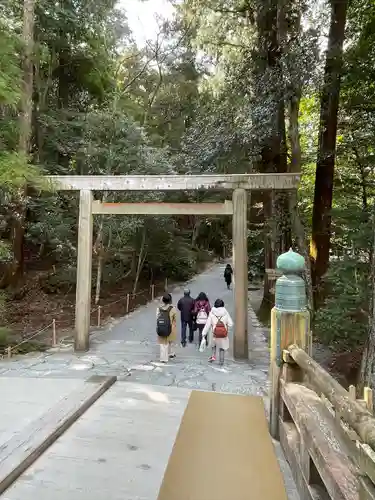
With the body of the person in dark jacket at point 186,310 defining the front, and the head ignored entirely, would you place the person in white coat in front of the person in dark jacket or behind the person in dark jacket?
behind

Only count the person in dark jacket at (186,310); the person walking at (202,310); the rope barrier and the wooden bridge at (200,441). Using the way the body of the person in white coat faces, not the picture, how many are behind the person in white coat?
1

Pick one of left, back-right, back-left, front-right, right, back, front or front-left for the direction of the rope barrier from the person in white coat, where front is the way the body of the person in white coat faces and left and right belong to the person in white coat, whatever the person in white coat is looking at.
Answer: front-left

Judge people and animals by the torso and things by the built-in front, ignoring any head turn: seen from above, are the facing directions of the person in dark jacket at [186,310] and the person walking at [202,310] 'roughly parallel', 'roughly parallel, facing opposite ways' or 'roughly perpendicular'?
roughly parallel

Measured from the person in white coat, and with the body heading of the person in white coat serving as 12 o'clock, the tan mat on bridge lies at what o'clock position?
The tan mat on bridge is roughly at 6 o'clock from the person in white coat.

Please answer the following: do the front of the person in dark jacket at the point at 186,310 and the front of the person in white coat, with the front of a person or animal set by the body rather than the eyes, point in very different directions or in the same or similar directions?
same or similar directions

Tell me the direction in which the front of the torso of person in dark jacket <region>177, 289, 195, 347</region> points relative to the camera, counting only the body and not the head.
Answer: away from the camera

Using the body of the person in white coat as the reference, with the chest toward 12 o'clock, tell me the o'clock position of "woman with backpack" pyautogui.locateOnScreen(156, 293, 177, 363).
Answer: The woman with backpack is roughly at 9 o'clock from the person in white coat.

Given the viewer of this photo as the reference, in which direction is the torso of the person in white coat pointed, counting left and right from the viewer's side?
facing away from the viewer

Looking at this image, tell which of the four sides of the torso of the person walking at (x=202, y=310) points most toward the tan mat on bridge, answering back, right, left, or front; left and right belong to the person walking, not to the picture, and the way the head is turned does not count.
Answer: back

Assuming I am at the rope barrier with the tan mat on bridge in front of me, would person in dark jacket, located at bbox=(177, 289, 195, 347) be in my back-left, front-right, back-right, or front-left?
front-left

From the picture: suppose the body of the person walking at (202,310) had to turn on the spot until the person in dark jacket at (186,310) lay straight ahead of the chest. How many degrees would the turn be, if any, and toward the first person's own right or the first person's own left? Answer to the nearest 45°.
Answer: approximately 45° to the first person's own left

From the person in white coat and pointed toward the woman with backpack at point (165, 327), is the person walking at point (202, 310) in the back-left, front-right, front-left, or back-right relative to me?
front-right

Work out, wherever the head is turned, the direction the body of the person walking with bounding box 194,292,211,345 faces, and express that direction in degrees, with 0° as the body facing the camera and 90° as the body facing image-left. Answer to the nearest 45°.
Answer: approximately 180°
